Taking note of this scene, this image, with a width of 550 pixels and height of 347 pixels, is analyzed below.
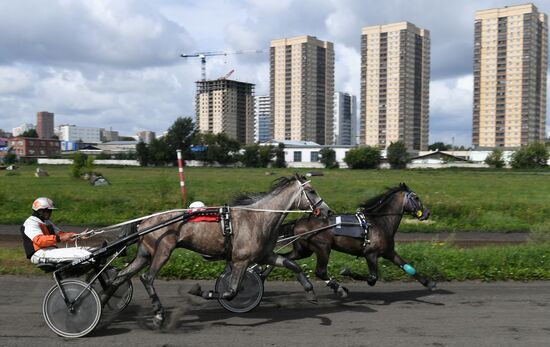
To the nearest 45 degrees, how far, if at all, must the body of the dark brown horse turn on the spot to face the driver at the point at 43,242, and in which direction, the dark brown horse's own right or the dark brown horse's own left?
approximately 135° to the dark brown horse's own right

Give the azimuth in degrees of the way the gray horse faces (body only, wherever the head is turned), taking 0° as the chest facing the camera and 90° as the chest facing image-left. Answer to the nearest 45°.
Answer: approximately 270°

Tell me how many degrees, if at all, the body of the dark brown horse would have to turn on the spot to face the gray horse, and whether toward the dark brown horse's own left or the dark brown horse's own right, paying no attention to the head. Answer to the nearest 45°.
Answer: approximately 135° to the dark brown horse's own right

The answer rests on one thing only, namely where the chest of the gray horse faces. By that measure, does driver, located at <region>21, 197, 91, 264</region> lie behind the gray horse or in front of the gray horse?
behind

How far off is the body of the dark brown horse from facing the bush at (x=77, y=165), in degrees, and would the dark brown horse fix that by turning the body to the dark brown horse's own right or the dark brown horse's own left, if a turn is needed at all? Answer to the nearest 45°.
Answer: approximately 135° to the dark brown horse's own left

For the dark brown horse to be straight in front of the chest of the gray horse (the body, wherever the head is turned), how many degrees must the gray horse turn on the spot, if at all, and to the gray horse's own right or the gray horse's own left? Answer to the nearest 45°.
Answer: approximately 45° to the gray horse's own left

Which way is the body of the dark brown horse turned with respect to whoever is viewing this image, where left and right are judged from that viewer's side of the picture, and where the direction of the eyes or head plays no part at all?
facing to the right of the viewer

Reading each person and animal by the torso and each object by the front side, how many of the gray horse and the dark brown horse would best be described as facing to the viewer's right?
2
